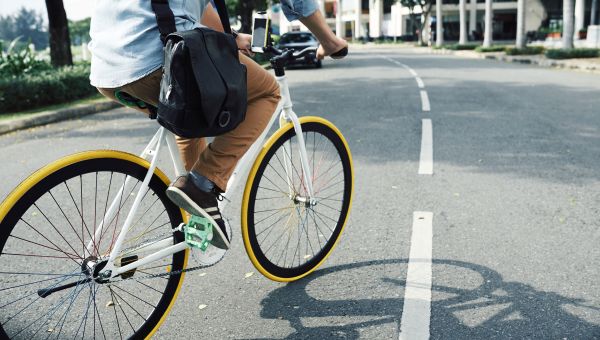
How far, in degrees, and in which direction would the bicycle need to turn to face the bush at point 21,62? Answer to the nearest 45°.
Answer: approximately 45° to its left

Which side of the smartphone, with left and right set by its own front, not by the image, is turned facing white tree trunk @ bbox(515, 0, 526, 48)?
back

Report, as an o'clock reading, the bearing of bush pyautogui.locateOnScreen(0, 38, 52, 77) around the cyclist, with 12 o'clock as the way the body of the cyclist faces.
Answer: The bush is roughly at 10 o'clock from the cyclist.

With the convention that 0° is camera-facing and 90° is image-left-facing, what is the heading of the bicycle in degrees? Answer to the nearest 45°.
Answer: approximately 225°

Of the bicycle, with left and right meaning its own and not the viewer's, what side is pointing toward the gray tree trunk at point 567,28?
front

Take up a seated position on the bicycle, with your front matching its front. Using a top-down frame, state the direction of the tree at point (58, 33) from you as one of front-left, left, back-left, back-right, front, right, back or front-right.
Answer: front-left

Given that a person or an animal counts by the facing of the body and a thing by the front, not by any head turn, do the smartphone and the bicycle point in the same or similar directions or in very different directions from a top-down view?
very different directions

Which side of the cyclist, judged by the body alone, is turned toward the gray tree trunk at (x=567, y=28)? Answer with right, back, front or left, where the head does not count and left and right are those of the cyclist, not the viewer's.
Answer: front

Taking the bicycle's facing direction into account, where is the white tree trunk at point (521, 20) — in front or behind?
in front

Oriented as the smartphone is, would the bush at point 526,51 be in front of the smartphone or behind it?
behind

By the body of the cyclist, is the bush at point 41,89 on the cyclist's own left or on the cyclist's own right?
on the cyclist's own left

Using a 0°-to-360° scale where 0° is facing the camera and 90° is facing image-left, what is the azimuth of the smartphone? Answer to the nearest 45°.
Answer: approximately 45°
